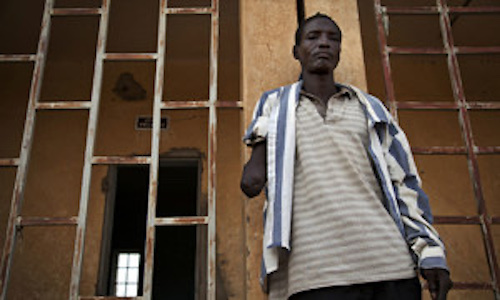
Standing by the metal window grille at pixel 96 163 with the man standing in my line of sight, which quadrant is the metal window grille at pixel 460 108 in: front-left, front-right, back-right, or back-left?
front-left

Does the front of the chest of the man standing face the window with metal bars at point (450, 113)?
no

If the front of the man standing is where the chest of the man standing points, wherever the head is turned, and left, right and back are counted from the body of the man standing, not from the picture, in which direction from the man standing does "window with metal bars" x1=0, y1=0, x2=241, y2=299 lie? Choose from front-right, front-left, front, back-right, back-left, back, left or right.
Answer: back-right

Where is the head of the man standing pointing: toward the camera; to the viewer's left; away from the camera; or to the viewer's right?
toward the camera

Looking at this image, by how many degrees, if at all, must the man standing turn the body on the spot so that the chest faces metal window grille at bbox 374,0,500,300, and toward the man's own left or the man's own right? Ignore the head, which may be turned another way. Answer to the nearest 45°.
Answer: approximately 135° to the man's own left

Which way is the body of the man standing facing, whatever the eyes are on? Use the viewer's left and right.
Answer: facing the viewer
